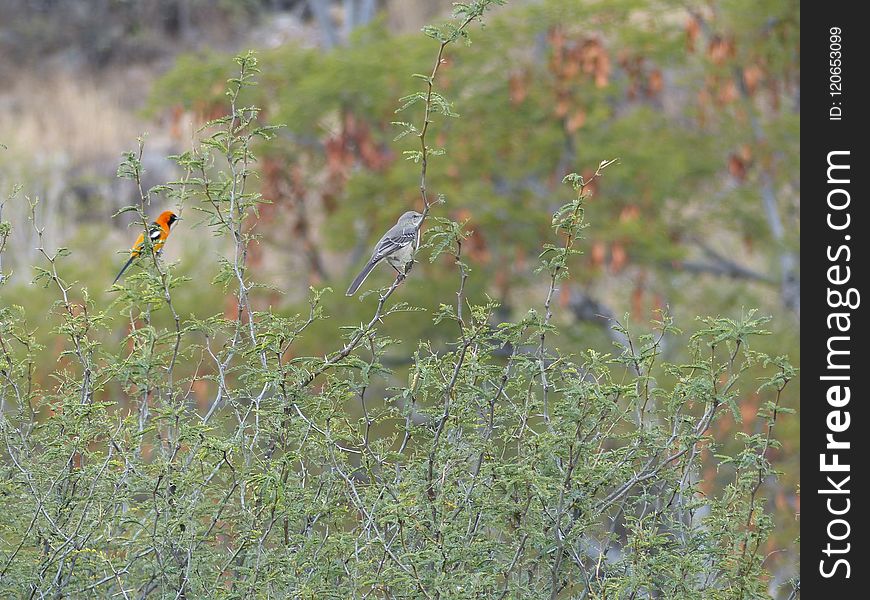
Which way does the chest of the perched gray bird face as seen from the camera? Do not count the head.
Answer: to the viewer's right
